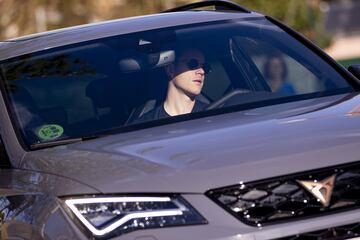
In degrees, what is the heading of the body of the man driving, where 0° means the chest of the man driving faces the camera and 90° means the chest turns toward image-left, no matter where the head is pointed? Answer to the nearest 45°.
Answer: approximately 315°

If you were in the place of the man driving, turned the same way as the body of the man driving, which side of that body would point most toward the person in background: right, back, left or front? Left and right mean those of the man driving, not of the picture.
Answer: left

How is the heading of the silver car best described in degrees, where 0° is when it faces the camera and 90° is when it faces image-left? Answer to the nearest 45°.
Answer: approximately 315°
